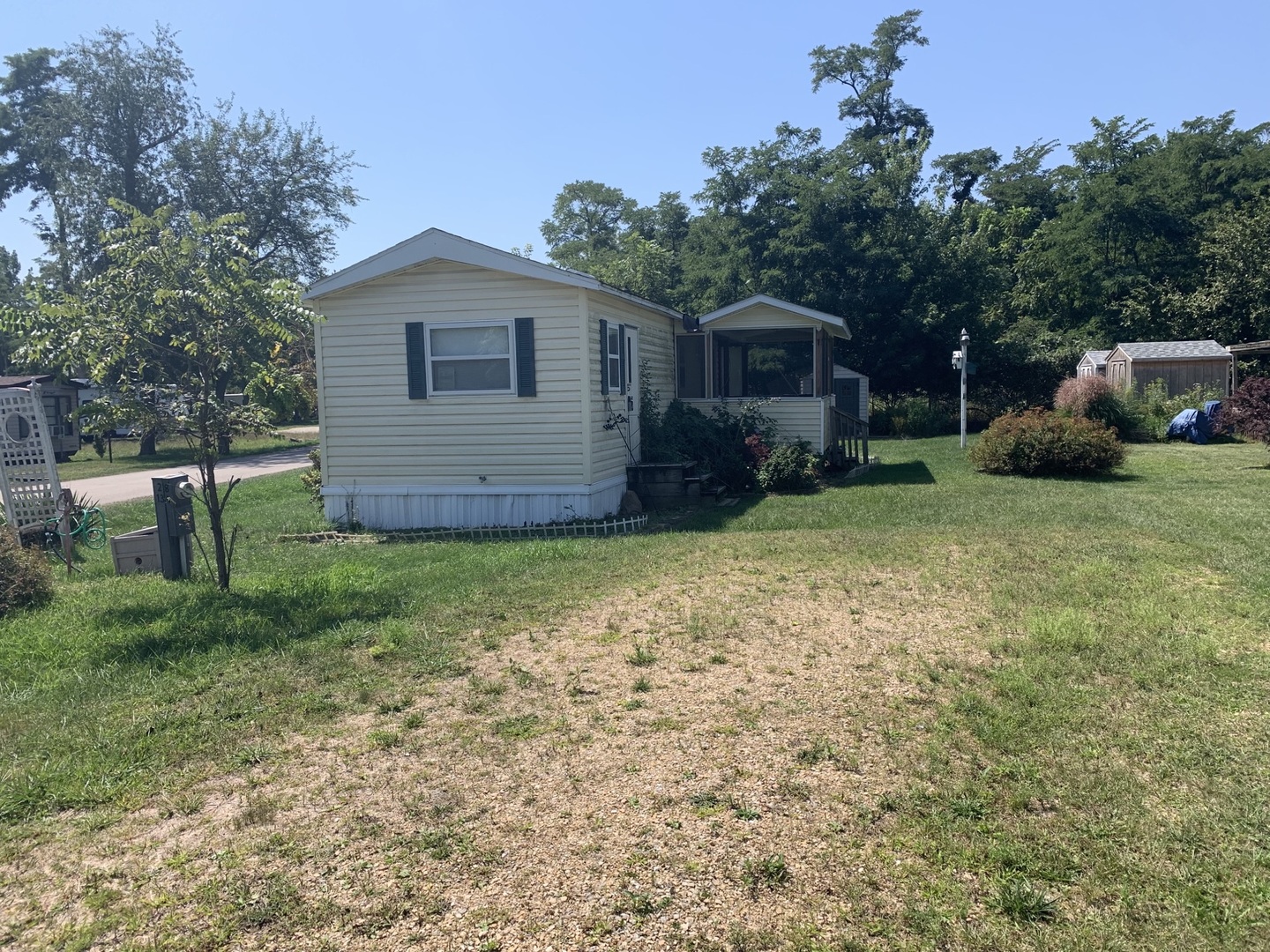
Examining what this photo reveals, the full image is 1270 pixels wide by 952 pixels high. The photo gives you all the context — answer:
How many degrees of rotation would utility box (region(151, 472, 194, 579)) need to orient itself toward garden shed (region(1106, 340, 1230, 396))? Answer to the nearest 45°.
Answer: approximately 45° to its left

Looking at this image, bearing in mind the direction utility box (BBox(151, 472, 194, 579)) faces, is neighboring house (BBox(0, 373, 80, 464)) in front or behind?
behind

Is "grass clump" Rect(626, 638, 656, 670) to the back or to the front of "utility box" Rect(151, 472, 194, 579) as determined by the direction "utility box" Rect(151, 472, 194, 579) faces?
to the front

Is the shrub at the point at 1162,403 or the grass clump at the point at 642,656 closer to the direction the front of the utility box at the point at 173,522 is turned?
the grass clump

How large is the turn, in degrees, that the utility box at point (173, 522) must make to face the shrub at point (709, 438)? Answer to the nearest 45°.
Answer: approximately 45° to its left

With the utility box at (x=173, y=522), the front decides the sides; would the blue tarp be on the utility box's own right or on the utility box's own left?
on the utility box's own left

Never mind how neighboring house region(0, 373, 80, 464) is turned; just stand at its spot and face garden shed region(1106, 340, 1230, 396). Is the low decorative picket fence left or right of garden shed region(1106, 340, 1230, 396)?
right

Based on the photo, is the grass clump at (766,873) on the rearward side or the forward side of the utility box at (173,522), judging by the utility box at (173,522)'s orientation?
on the forward side

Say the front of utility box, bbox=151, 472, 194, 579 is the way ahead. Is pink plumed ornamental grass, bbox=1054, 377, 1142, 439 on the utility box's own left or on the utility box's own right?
on the utility box's own left

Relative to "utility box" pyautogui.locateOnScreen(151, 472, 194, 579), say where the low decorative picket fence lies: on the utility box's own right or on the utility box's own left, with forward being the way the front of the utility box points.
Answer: on the utility box's own left
